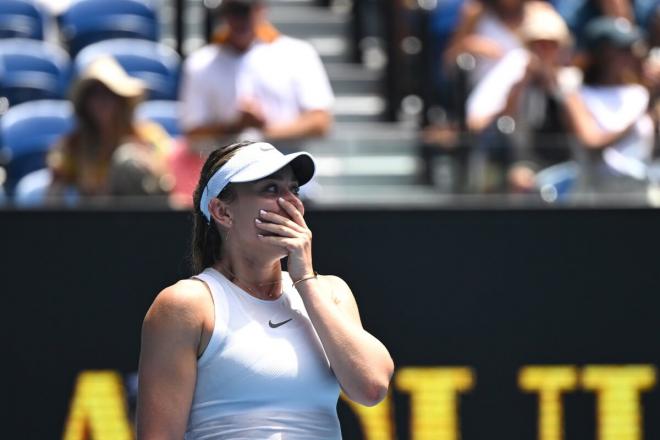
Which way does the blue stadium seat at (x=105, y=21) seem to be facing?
toward the camera

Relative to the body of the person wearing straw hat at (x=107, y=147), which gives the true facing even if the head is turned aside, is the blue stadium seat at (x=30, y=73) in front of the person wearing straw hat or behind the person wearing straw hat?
behind

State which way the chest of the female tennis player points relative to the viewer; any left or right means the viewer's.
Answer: facing the viewer and to the right of the viewer

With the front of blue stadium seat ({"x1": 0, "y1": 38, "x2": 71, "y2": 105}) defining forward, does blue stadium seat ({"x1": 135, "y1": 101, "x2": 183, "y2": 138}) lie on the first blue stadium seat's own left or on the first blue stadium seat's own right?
on the first blue stadium seat's own left

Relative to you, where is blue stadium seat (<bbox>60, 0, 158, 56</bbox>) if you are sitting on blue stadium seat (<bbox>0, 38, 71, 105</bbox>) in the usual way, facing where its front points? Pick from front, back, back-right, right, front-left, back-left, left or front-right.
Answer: back-left

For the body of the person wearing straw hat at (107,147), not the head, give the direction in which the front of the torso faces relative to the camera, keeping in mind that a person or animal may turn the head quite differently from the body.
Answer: toward the camera

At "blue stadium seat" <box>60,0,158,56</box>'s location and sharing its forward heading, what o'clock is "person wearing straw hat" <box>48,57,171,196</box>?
The person wearing straw hat is roughly at 12 o'clock from the blue stadium seat.

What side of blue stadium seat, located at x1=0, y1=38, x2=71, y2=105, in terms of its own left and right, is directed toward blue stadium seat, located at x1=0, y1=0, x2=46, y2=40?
back

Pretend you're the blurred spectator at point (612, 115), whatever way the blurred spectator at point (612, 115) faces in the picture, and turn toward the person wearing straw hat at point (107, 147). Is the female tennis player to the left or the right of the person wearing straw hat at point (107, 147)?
left

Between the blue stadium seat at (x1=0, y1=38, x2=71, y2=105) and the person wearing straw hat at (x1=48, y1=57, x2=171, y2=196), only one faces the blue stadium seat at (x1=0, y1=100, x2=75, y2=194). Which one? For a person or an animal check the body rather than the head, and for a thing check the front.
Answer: the blue stadium seat at (x1=0, y1=38, x2=71, y2=105)

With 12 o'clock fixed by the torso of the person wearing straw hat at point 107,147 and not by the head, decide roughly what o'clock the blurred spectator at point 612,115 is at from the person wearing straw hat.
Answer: The blurred spectator is roughly at 9 o'clock from the person wearing straw hat.

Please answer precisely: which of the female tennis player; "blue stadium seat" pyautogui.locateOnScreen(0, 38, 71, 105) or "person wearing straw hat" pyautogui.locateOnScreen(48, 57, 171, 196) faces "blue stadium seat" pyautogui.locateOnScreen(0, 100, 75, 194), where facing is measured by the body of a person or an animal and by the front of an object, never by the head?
"blue stadium seat" pyautogui.locateOnScreen(0, 38, 71, 105)

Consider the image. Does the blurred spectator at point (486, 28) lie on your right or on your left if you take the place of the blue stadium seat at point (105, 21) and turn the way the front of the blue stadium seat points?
on your left

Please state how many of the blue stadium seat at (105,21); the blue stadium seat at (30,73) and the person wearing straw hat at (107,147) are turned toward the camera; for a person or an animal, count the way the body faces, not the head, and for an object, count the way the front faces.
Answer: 3

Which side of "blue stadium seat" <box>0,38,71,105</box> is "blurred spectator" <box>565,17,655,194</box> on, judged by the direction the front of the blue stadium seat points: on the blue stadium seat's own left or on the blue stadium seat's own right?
on the blue stadium seat's own left
